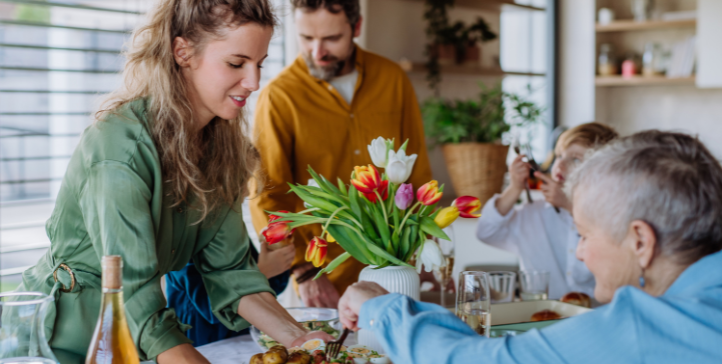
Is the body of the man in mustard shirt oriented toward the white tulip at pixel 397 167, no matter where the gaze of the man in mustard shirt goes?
yes

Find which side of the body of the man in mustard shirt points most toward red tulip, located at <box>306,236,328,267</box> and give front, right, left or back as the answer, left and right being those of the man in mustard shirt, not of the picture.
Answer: front

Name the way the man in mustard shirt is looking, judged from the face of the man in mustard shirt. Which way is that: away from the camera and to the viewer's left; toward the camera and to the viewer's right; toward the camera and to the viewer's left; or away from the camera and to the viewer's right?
toward the camera and to the viewer's left

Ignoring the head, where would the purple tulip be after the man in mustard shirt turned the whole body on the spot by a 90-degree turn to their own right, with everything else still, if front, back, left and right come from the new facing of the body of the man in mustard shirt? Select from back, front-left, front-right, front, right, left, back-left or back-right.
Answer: left

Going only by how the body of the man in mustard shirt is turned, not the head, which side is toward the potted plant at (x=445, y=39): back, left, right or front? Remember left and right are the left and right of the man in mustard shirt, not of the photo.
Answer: back

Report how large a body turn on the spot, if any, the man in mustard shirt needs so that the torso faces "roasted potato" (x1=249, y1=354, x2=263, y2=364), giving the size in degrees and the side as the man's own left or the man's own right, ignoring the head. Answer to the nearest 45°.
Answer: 0° — they already face it

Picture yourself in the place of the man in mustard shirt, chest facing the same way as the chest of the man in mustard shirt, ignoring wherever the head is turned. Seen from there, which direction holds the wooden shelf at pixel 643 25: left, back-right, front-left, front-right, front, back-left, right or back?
back-left

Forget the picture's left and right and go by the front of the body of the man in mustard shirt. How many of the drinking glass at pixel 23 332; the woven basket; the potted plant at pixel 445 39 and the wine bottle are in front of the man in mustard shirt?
2

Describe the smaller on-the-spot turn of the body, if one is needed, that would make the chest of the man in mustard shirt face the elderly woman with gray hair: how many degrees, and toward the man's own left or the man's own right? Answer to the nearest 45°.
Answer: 0° — they already face them

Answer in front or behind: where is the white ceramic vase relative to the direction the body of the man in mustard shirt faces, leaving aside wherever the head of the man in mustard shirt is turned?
in front

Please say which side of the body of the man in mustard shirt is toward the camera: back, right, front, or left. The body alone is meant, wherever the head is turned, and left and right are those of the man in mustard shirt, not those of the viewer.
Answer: front

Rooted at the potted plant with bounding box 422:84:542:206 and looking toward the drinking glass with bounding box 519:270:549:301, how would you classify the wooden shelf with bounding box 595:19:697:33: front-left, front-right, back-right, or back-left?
back-left

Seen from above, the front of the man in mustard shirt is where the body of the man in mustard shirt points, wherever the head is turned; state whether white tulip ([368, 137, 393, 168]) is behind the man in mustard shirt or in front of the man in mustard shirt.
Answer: in front
